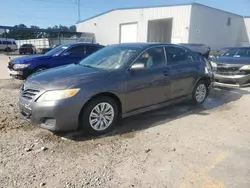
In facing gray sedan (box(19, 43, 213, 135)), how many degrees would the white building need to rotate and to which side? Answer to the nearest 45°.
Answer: approximately 45° to its left

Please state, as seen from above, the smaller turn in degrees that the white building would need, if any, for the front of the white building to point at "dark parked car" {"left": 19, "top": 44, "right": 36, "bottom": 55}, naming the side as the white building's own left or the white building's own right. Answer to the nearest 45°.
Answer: approximately 45° to the white building's own right

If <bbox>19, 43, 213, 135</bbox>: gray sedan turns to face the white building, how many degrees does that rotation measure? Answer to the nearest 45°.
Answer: approximately 135° to its right

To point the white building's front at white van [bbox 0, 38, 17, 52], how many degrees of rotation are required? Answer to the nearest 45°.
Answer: approximately 45° to its right

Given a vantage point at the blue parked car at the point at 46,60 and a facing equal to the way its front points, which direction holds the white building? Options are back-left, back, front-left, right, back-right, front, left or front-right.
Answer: back

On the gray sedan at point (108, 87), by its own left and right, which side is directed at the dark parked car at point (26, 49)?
right
